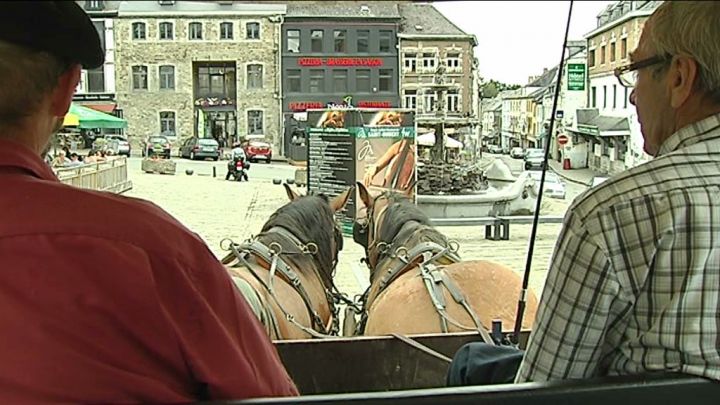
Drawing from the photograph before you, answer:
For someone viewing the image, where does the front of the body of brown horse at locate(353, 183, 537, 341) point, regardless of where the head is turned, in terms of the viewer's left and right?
facing away from the viewer and to the left of the viewer

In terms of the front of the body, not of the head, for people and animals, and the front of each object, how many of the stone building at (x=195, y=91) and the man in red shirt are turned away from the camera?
1

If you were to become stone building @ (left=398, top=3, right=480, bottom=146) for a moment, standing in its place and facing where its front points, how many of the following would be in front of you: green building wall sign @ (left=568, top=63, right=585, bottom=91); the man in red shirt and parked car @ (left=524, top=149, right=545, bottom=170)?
3

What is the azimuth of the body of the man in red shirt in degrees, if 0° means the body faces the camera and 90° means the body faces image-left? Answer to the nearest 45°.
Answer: approximately 180°

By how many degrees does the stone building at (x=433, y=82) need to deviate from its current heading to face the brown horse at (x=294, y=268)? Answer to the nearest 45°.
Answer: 0° — it already faces it
